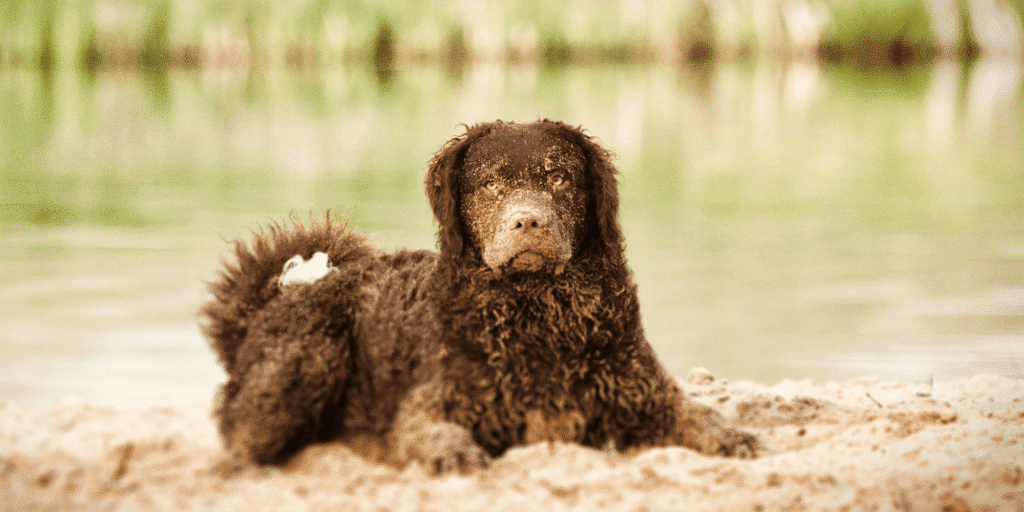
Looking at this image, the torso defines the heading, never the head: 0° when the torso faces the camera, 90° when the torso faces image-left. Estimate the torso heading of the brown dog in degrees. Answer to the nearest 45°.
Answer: approximately 315°
